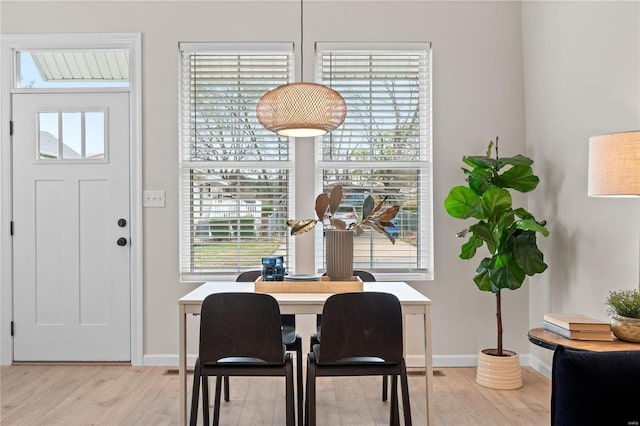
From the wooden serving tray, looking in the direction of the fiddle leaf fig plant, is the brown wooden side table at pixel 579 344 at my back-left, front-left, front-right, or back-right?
front-right

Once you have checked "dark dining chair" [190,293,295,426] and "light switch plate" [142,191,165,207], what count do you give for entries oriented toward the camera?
1

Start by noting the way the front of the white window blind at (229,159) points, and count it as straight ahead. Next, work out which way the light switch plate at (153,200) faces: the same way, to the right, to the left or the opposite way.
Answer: the same way

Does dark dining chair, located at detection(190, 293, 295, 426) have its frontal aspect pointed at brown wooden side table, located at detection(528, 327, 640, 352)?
no

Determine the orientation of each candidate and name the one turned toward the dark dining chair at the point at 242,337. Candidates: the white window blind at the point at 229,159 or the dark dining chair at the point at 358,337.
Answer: the white window blind

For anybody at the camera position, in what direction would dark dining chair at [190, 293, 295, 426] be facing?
facing away from the viewer

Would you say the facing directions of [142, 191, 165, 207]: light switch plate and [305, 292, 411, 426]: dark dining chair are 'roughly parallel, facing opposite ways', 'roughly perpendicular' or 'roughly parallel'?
roughly parallel, facing opposite ways

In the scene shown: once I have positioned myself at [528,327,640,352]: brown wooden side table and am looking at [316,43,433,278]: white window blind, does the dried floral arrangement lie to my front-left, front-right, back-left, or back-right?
front-left

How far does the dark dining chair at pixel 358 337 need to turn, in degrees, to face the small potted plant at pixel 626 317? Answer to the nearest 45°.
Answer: approximately 90° to its right

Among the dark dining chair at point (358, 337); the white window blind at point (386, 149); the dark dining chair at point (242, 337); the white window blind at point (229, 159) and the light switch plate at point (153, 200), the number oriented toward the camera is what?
3

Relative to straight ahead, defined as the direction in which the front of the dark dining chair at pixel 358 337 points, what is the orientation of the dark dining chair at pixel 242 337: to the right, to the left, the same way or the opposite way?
the same way

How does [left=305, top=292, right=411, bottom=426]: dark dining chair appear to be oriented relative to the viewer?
away from the camera

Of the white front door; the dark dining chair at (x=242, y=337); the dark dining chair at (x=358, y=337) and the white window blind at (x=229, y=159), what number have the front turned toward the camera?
2

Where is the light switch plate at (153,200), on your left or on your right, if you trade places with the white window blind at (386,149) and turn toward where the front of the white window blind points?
on your right

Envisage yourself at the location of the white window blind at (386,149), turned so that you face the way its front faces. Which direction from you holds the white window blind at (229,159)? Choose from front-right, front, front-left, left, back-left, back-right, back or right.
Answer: right

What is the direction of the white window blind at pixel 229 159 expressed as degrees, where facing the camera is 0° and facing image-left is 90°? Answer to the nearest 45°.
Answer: approximately 0°

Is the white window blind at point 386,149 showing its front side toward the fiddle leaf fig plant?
no

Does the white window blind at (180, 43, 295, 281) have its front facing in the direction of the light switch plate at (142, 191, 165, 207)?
no

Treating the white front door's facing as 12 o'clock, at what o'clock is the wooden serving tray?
The wooden serving tray is roughly at 11 o'clock from the white front door.

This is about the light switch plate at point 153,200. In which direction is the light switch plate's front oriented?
toward the camera

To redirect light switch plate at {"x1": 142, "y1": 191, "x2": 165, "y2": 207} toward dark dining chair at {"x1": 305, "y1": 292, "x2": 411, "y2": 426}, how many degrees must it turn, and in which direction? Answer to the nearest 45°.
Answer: approximately 45° to its left

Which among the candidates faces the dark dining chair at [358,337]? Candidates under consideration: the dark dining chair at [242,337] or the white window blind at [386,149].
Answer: the white window blind
